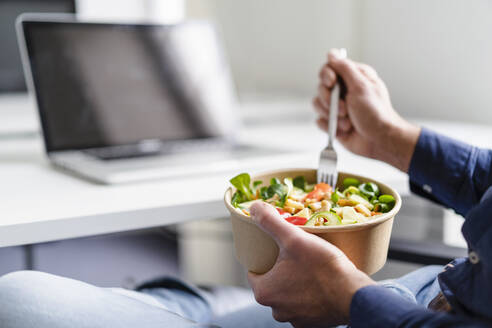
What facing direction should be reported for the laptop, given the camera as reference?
facing the viewer and to the right of the viewer
